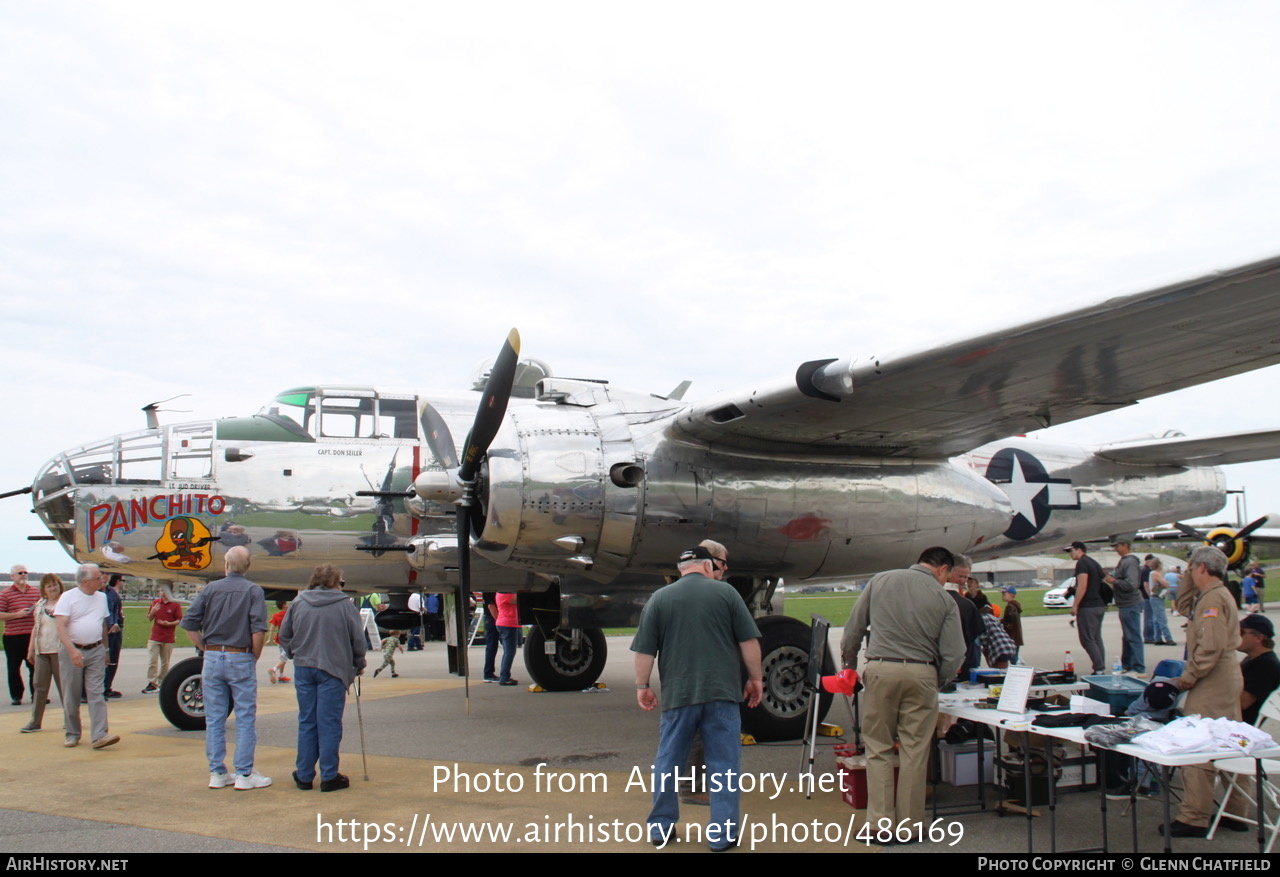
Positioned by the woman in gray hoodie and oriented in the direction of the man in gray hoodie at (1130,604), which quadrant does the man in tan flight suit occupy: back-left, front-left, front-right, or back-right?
front-right

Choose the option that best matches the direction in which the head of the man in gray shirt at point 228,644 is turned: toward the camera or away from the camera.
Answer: away from the camera

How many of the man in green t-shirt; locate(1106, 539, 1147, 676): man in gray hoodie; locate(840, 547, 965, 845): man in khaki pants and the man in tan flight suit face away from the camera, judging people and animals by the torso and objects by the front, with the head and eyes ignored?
2

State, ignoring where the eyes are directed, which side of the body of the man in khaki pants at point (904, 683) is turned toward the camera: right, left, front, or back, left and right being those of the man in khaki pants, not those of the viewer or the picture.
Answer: back

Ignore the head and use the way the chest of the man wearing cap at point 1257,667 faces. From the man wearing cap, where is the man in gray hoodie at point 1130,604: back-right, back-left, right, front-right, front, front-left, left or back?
right

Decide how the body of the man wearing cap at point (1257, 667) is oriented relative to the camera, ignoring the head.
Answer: to the viewer's left

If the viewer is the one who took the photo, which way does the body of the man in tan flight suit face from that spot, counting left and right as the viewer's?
facing to the left of the viewer

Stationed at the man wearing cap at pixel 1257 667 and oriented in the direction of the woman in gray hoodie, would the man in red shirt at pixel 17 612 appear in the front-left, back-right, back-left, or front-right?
front-right

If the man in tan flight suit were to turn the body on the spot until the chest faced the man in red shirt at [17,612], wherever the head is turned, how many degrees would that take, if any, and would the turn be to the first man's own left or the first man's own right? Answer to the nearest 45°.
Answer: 0° — they already face them

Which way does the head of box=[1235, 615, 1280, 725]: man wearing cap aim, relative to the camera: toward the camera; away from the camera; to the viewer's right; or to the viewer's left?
to the viewer's left

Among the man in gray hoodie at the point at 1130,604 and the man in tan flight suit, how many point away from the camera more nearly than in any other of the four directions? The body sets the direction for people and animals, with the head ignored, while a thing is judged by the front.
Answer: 0

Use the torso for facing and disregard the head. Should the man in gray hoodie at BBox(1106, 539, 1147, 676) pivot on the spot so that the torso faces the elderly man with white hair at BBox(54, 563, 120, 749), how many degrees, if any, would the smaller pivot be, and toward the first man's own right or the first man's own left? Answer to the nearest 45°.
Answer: approximately 45° to the first man's own left

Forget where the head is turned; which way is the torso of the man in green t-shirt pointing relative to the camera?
away from the camera

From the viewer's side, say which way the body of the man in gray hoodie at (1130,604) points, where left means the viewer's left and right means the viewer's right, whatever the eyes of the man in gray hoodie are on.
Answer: facing to the left of the viewer

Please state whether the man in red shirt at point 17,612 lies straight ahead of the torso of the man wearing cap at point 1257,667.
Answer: yes

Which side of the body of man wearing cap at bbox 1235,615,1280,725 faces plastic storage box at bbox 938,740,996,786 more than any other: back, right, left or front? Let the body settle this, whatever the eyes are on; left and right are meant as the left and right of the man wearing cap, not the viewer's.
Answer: front

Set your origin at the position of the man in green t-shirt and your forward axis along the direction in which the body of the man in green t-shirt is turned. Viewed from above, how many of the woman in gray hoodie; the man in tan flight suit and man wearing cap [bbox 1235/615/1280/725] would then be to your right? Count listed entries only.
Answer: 2
